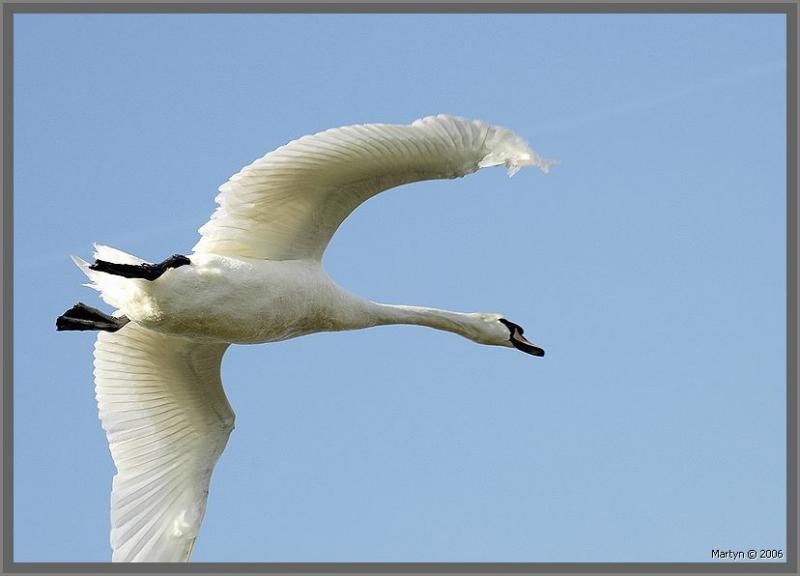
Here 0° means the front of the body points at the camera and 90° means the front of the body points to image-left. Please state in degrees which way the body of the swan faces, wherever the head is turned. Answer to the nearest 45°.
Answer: approximately 270°
